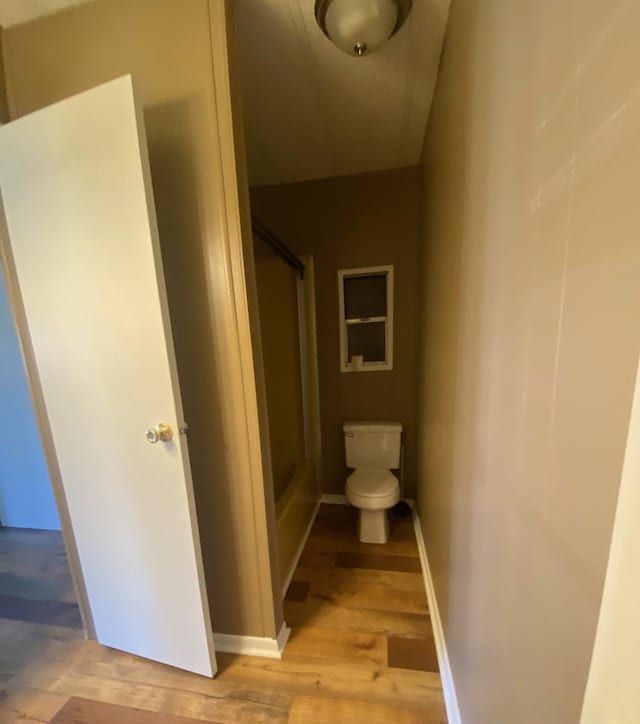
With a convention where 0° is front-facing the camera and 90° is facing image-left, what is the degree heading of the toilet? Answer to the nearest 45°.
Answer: approximately 0°

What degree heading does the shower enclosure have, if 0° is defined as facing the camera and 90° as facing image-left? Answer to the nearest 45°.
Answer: approximately 270°

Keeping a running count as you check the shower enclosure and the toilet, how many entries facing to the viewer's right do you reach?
1

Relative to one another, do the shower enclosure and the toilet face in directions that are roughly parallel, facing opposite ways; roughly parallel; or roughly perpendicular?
roughly perpendicular

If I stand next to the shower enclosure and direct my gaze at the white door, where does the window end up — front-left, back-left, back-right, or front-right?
back-left
